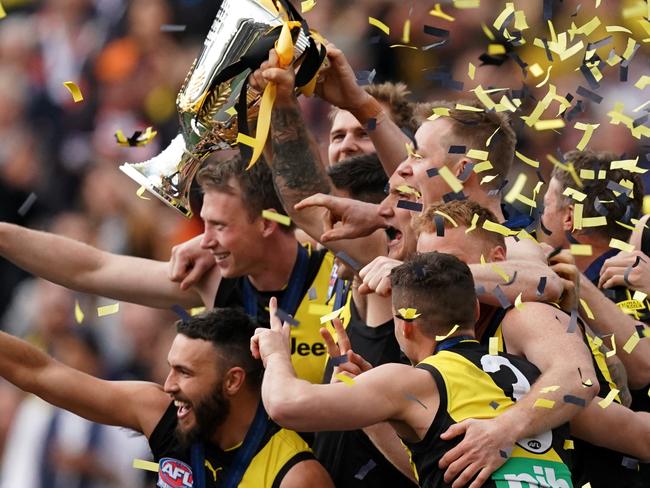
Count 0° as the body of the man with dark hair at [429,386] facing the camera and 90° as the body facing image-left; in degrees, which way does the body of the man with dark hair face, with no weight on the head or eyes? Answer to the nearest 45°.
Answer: approximately 135°

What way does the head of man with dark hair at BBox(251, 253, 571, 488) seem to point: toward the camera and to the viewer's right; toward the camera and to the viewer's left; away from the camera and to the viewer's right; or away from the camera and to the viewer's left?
away from the camera and to the viewer's left

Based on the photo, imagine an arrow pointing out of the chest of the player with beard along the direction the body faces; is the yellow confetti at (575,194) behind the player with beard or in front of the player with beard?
behind

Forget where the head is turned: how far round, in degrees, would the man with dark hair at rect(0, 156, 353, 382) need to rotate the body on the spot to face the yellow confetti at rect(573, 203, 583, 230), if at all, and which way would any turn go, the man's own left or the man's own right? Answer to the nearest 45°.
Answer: approximately 135° to the man's own left

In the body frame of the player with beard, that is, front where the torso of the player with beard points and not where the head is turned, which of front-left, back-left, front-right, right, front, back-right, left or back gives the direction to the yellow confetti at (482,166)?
back-left

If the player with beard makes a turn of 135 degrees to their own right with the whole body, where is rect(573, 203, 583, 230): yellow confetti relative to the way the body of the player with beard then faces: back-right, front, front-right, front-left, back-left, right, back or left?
right

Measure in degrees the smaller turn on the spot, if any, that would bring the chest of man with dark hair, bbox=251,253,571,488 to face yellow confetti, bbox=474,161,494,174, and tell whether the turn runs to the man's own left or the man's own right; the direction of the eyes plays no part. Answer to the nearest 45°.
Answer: approximately 45° to the man's own right

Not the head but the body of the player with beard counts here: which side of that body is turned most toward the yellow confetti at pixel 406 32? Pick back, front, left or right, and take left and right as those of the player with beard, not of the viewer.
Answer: back

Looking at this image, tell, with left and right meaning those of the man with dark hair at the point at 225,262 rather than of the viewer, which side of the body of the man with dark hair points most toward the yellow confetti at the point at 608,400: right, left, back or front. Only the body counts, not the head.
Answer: left
